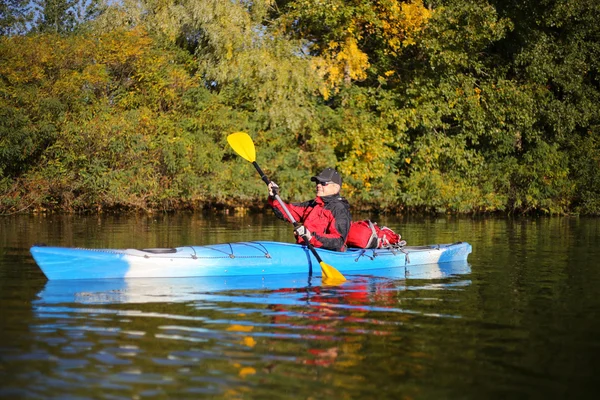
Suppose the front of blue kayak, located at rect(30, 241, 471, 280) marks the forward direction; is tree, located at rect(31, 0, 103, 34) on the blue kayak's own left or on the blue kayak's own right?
on the blue kayak's own right

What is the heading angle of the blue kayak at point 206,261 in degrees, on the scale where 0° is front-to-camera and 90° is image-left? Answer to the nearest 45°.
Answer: approximately 90°

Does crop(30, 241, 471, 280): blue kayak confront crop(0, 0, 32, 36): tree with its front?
no
